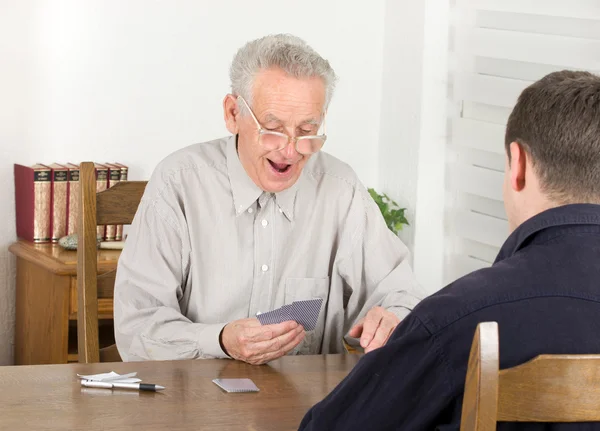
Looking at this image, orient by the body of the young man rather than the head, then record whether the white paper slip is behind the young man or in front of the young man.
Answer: in front

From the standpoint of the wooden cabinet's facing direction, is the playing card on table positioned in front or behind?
in front

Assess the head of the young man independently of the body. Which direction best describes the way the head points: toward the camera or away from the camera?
away from the camera

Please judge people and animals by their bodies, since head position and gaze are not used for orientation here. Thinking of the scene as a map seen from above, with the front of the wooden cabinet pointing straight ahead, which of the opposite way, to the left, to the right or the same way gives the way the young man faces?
the opposite way

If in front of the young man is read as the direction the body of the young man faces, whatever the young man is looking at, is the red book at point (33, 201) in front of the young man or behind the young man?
in front

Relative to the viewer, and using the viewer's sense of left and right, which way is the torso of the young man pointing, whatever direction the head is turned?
facing away from the viewer and to the left of the viewer

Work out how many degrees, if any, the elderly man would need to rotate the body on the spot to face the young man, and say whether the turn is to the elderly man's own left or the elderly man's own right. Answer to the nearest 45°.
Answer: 0° — they already face them

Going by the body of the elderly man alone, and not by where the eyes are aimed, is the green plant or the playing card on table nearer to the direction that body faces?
the playing card on table

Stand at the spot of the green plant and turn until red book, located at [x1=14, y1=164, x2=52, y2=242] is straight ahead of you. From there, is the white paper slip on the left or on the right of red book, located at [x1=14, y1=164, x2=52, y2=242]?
left

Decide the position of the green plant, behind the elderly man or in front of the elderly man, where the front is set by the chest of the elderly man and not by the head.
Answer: behind

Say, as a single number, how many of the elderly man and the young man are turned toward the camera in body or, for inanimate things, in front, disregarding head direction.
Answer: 1

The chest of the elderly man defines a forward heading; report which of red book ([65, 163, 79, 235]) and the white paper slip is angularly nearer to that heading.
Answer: the white paper slip

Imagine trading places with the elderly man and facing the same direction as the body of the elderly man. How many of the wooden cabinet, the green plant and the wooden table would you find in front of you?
1

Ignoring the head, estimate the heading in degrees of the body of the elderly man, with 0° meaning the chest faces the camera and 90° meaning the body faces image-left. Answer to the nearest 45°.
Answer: approximately 0°
